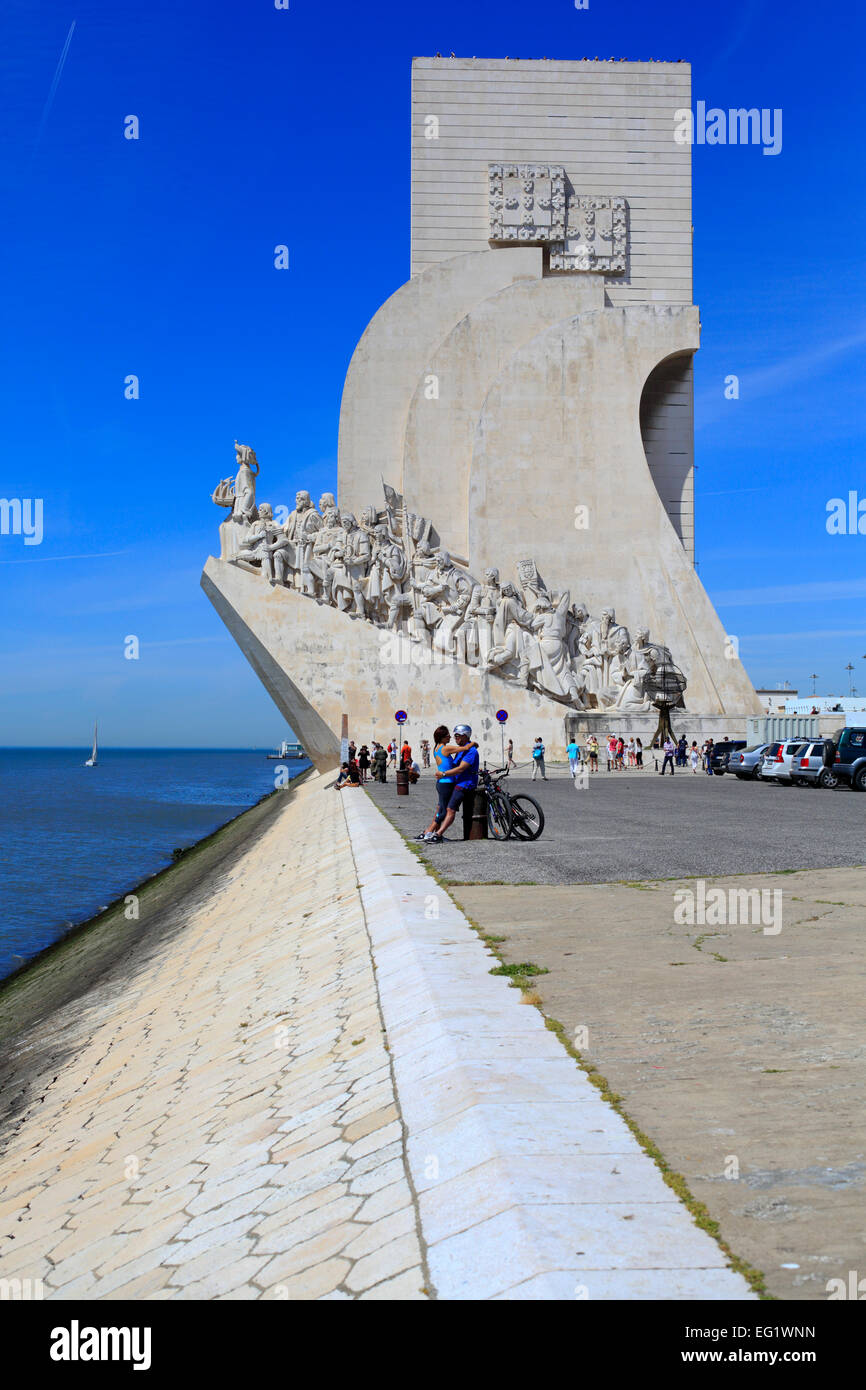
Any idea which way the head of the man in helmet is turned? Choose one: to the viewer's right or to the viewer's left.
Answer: to the viewer's left

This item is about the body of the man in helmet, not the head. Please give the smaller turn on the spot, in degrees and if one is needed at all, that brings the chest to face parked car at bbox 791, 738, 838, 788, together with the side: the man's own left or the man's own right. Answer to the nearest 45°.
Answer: approximately 135° to the man's own right

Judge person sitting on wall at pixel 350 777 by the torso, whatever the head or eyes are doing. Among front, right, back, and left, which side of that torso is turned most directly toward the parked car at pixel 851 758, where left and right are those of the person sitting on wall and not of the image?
back

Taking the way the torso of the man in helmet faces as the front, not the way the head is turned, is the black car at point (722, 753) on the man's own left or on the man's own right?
on the man's own right

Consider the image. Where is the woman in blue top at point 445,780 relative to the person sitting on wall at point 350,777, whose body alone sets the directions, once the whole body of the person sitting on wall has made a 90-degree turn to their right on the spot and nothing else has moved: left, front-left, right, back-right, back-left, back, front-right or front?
back

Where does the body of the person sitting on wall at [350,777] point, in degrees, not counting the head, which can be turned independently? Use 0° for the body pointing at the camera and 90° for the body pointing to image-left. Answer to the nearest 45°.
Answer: approximately 90°

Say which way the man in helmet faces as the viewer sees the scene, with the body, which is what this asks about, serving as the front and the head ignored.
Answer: to the viewer's left

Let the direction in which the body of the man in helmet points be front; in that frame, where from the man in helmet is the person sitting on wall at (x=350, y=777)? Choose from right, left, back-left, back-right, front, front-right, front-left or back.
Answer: right
